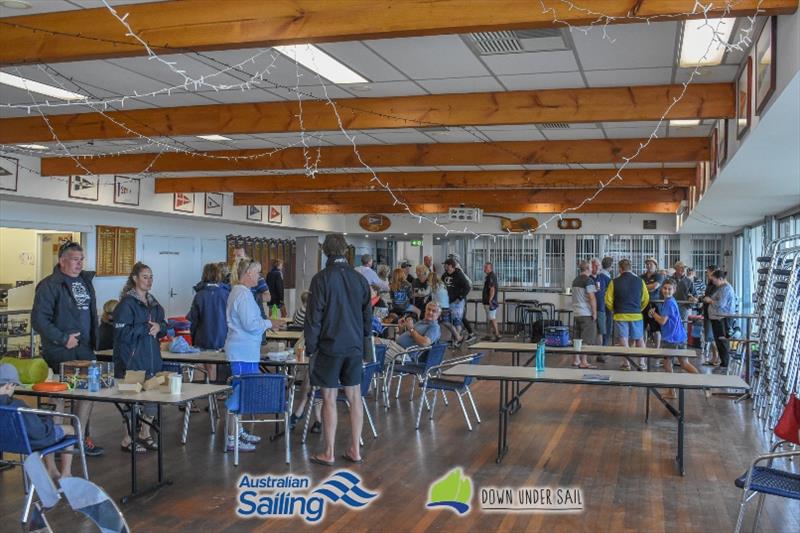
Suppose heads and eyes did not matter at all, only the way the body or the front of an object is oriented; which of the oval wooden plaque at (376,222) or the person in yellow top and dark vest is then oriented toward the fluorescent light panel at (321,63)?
the oval wooden plaque

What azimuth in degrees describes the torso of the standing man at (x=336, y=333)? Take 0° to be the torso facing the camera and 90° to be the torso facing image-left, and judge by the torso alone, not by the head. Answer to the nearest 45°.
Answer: approximately 180°

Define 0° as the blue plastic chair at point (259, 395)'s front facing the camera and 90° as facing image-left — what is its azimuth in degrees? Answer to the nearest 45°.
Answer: approximately 180°

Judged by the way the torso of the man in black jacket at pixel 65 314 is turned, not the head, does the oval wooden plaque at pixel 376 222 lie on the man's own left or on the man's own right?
on the man's own left

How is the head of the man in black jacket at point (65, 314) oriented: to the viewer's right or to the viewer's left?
to the viewer's right

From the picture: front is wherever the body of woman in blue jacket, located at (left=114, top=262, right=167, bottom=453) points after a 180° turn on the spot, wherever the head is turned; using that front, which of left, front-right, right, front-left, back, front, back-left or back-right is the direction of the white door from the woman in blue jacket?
front-right

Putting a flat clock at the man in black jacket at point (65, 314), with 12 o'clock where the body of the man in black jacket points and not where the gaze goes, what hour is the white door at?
The white door is roughly at 8 o'clock from the man in black jacket.

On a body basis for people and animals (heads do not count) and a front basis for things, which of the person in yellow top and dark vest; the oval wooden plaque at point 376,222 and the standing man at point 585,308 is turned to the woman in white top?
the oval wooden plaque

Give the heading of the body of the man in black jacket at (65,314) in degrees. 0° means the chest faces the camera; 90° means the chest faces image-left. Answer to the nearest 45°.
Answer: approximately 315°
